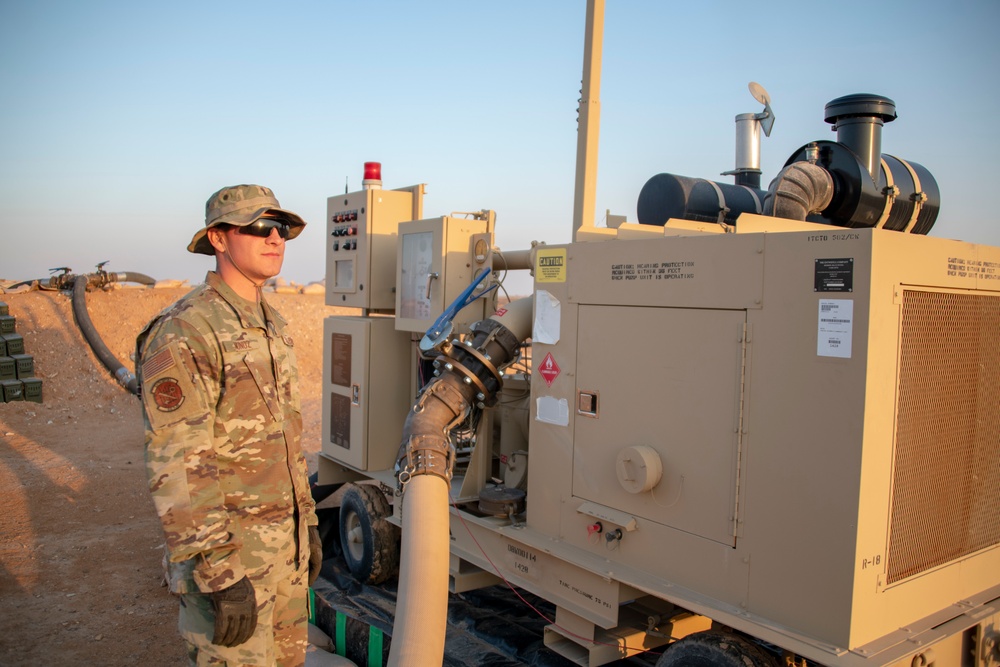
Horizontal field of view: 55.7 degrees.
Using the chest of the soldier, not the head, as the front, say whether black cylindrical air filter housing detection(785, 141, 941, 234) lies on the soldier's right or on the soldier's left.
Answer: on the soldier's left

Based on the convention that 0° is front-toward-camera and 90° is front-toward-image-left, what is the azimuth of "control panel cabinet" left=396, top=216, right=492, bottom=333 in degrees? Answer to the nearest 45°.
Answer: approximately 45°

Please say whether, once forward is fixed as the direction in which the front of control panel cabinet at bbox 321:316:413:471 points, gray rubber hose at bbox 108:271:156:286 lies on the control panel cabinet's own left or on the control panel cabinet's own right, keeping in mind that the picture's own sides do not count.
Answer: on the control panel cabinet's own right

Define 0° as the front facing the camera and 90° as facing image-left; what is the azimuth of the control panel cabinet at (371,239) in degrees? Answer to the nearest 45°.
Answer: approximately 45°

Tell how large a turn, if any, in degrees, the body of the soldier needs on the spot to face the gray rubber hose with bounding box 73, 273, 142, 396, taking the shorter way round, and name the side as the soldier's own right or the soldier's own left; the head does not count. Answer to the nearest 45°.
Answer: approximately 135° to the soldier's own left

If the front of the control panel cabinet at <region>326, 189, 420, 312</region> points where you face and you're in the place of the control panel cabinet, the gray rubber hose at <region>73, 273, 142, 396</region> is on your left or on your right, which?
on your right
